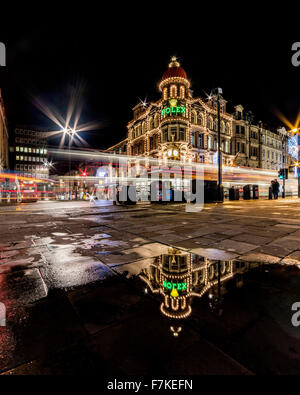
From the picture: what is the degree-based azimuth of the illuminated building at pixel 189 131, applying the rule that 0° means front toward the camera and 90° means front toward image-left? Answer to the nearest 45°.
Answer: approximately 0°
